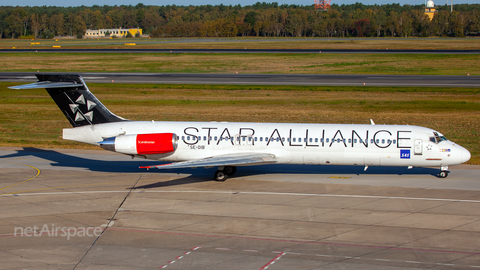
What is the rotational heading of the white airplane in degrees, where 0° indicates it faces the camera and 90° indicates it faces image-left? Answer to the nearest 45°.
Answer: approximately 270°
